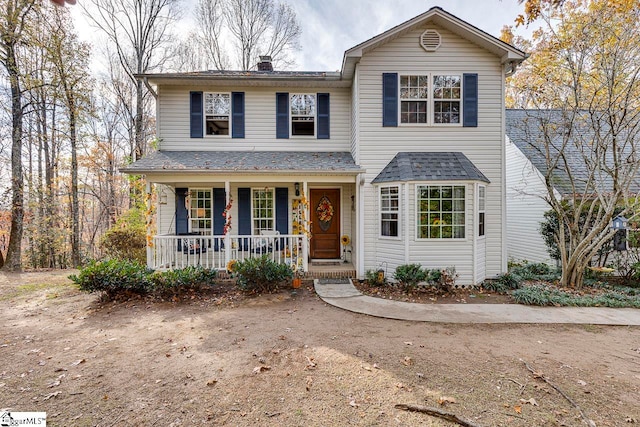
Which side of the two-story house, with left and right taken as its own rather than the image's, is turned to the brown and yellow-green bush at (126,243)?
right

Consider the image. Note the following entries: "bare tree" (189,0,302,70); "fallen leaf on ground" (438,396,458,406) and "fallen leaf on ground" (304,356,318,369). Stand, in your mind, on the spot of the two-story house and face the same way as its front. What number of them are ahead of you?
2

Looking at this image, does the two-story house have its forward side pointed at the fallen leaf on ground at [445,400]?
yes

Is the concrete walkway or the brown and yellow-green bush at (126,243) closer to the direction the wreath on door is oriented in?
the concrete walkway

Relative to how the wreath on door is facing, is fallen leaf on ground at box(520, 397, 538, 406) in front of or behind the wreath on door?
in front

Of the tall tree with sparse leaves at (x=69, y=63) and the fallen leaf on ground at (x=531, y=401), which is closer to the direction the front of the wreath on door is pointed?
the fallen leaf on ground

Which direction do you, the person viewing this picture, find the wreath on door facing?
facing the viewer

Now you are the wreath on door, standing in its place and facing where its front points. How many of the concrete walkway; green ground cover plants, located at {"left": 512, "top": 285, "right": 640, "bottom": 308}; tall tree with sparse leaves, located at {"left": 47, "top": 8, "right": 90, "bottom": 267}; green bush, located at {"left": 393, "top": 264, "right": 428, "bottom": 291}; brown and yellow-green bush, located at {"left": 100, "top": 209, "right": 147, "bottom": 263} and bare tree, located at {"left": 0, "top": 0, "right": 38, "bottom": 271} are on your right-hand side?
3

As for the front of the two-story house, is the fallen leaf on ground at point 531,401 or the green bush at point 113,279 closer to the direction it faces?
the fallen leaf on ground

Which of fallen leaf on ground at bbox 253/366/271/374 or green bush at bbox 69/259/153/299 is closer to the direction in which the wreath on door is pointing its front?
the fallen leaf on ground

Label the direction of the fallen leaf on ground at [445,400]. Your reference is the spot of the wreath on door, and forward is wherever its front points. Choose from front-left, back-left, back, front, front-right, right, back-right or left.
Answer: front

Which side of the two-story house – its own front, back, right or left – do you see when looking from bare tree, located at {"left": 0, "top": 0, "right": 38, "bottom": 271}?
right

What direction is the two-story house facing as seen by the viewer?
toward the camera
